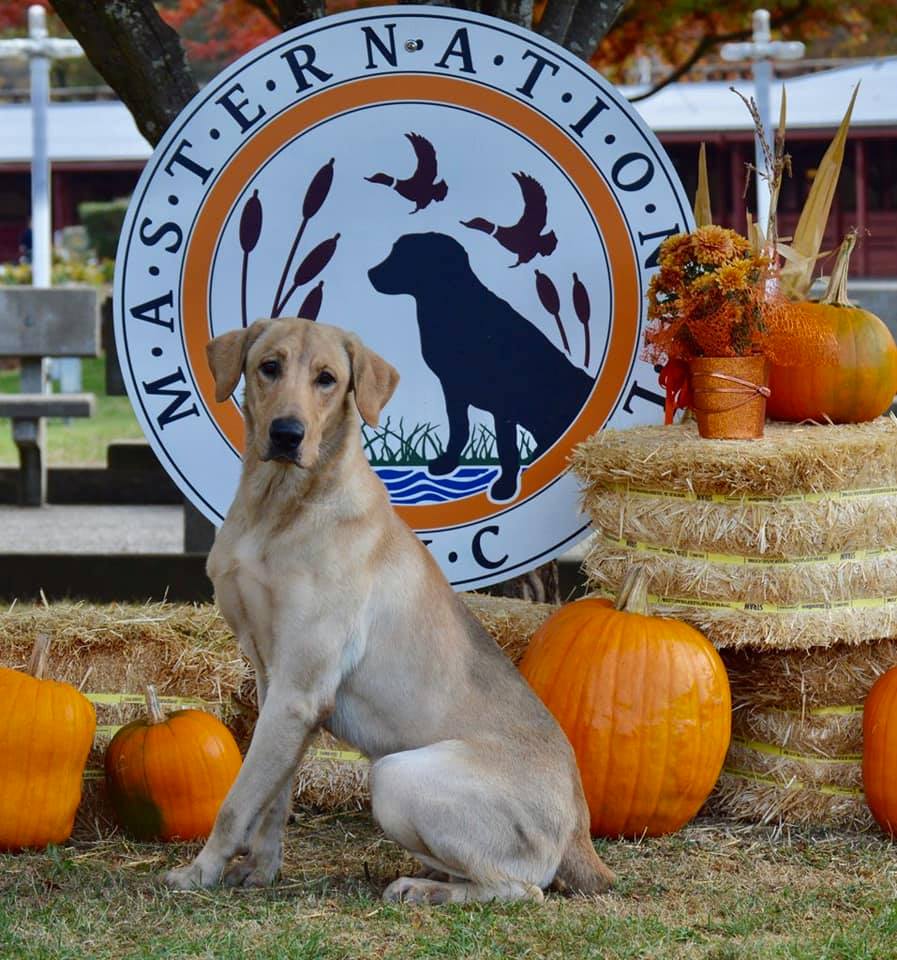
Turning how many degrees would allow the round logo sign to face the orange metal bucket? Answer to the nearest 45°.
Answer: approximately 45° to its left

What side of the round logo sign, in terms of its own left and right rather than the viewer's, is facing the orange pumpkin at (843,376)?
left

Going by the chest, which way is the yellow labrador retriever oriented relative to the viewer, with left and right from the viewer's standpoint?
facing to the left of the viewer

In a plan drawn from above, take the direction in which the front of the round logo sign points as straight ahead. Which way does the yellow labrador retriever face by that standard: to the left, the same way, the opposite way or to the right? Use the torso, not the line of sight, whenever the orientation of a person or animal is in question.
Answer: to the right

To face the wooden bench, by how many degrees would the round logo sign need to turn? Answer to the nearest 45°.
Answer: approximately 135° to its right

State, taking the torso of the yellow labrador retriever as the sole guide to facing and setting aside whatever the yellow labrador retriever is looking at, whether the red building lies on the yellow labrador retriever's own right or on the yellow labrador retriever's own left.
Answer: on the yellow labrador retriever's own right

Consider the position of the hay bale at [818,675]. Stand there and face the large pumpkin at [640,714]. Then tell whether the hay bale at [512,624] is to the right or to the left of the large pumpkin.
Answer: right

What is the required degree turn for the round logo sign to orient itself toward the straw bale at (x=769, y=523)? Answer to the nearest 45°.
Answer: approximately 45° to its left

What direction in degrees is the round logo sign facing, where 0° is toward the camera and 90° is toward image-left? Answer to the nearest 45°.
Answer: approximately 0°

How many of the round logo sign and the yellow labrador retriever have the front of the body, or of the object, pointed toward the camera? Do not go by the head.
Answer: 1

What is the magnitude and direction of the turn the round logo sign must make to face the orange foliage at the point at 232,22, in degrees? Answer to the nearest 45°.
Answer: approximately 180°

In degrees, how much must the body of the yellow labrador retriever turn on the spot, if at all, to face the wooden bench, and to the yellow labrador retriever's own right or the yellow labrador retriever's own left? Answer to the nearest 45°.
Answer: approximately 90° to the yellow labrador retriever's own right

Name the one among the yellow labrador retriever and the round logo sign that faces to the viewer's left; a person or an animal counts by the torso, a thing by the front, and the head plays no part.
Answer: the yellow labrador retriever
